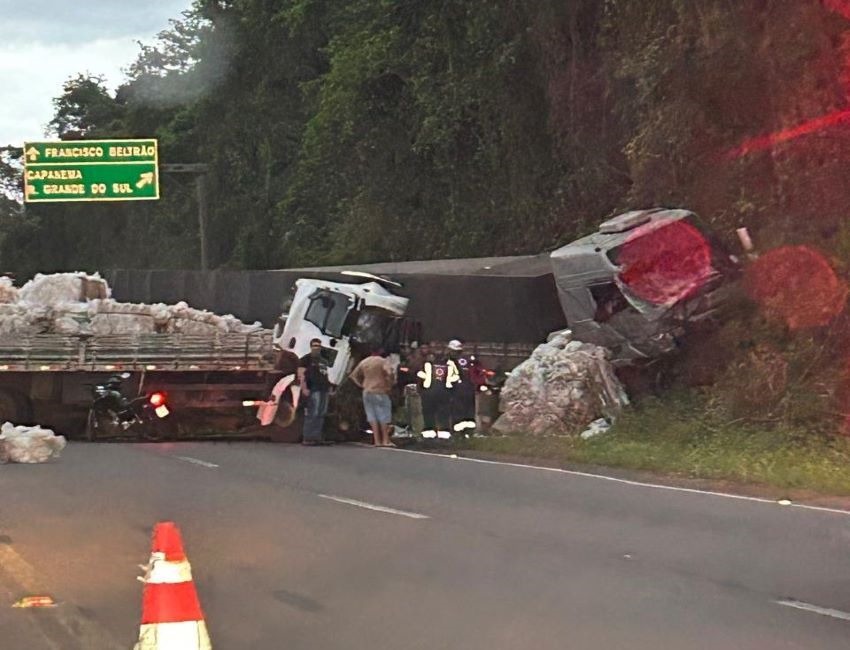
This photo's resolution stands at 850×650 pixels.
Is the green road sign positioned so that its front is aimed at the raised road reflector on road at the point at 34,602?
yes

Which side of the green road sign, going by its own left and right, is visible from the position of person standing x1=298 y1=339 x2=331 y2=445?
front

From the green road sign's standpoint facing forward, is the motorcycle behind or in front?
in front

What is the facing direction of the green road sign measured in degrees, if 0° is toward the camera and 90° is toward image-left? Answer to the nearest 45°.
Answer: approximately 0°

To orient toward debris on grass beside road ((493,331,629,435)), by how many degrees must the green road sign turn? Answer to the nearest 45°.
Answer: approximately 45° to its left

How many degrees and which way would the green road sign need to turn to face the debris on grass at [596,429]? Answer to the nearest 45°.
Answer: approximately 45° to its left
